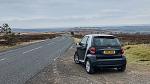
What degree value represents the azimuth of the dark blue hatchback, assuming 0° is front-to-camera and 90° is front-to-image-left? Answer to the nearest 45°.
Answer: approximately 135°
